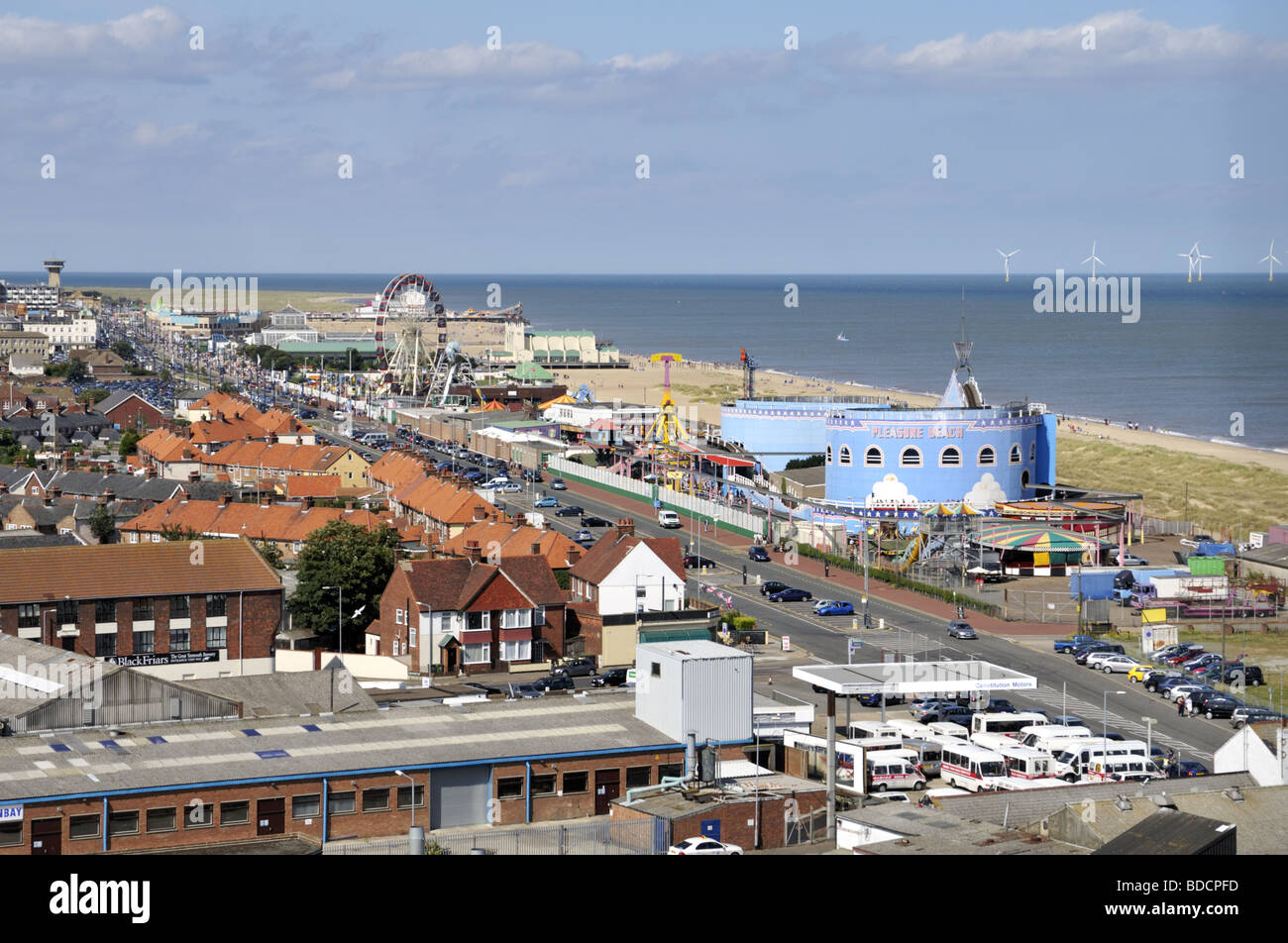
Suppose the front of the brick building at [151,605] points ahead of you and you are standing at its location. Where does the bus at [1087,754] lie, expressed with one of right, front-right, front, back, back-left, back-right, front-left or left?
front-left

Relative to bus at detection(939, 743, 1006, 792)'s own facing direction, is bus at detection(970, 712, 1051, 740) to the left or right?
on its left

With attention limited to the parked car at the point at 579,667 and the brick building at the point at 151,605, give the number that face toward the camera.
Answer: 1

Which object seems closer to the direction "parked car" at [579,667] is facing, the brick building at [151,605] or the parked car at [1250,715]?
the brick building

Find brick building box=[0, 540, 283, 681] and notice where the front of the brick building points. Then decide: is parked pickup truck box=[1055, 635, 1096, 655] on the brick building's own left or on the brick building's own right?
on the brick building's own left

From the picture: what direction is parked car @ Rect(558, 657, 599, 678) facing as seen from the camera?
to the viewer's left

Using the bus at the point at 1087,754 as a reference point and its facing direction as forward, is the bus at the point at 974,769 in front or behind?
in front

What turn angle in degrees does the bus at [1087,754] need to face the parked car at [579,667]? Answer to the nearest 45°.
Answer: approximately 90° to its right

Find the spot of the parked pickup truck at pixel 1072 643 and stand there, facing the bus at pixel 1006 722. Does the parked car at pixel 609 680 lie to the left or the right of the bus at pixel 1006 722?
right

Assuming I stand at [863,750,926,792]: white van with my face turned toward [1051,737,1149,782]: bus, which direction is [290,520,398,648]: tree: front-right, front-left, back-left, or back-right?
back-left

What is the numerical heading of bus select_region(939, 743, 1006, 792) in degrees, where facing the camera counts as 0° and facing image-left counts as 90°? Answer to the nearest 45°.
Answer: approximately 315°

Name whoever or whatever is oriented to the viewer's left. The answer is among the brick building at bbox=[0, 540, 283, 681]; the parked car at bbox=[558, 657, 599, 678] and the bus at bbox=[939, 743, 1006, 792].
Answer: the parked car

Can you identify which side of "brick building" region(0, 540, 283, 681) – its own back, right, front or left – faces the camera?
front
